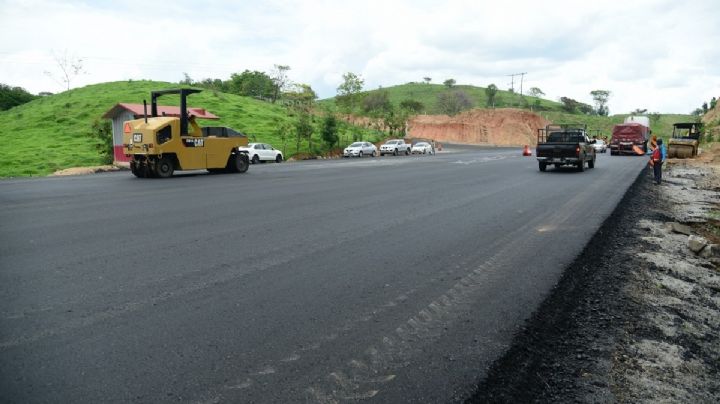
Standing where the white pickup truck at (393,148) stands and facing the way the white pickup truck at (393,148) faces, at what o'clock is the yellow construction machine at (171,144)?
The yellow construction machine is roughly at 11 o'clock from the white pickup truck.

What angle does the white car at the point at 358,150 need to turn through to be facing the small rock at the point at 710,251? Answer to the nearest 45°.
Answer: approximately 45° to its left

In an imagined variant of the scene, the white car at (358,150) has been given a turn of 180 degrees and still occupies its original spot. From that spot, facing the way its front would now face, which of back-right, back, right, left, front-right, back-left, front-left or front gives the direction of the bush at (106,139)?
back

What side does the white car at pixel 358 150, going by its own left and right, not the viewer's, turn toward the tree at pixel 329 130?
right

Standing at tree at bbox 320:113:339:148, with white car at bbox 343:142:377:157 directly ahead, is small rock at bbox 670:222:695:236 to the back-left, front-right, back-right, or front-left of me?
front-right

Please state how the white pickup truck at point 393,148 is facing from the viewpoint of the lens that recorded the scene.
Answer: facing the viewer and to the left of the viewer

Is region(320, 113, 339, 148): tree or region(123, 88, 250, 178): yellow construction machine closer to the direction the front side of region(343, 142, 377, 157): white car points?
the yellow construction machine

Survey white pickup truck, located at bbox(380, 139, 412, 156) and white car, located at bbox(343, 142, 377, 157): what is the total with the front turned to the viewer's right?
0

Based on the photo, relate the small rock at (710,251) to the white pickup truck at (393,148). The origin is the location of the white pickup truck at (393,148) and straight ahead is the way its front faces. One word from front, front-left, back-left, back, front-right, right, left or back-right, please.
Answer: front-left

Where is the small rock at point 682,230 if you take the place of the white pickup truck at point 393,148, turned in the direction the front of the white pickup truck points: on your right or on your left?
on your left

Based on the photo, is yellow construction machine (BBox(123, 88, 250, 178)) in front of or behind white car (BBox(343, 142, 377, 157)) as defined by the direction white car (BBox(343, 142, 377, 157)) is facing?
in front

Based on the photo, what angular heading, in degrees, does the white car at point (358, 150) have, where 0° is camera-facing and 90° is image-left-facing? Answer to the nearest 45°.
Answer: approximately 45°

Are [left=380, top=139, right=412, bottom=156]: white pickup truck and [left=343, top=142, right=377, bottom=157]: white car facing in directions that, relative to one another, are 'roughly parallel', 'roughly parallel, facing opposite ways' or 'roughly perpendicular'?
roughly parallel

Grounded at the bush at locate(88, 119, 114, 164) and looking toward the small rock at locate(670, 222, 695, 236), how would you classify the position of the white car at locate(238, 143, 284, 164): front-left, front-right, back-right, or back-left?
front-left

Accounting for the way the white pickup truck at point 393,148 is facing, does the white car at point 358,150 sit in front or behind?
in front
